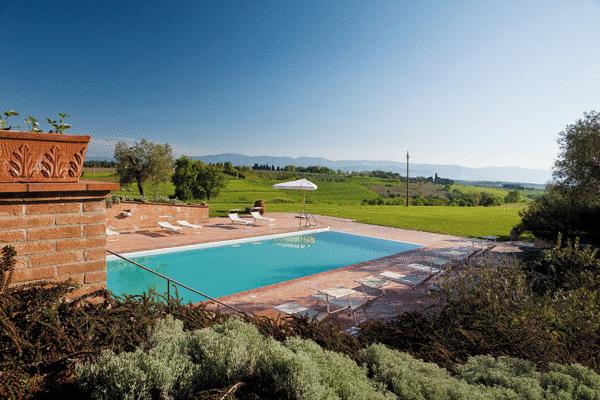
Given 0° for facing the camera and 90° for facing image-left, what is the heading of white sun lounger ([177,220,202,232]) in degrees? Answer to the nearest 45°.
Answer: approximately 315°

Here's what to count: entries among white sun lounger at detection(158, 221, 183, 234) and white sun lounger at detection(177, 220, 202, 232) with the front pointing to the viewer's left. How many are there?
0

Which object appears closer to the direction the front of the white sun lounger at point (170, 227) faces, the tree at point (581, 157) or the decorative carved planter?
the tree

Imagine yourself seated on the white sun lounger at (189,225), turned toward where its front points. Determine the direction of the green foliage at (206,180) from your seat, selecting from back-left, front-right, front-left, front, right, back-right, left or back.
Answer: back-left

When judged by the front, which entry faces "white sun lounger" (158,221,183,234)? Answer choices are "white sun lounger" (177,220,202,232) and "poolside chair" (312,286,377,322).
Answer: the poolside chair

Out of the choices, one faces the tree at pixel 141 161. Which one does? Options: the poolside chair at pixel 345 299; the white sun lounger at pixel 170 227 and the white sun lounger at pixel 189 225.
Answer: the poolside chair

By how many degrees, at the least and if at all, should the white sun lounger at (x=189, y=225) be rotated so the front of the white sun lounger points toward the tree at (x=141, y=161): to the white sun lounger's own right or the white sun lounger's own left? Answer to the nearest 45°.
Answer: approximately 135° to the white sun lounger's own left

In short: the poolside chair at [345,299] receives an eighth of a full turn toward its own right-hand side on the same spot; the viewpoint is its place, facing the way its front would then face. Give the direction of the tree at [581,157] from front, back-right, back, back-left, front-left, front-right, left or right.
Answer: front-right

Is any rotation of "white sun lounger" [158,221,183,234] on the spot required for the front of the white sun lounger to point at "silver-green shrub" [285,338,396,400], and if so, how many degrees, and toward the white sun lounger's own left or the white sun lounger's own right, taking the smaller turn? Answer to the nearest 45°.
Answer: approximately 45° to the white sun lounger's own right

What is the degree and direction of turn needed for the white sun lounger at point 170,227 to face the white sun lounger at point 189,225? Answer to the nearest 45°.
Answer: approximately 45° to its left

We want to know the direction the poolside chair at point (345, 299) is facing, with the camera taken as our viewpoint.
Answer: facing away from the viewer and to the left of the viewer

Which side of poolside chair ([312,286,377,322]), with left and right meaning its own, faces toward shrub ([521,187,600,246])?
right

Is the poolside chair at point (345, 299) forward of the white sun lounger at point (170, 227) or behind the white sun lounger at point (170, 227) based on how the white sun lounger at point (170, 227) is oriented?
forward

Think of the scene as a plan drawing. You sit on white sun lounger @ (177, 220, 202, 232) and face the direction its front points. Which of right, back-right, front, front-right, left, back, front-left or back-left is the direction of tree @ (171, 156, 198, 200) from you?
back-left
